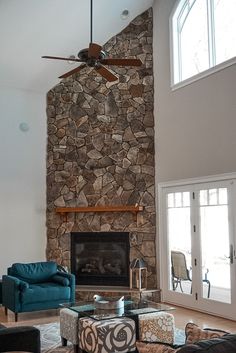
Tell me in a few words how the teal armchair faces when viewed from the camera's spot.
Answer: facing the viewer and to the right of the viewer

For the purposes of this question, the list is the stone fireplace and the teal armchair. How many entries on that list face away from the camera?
0

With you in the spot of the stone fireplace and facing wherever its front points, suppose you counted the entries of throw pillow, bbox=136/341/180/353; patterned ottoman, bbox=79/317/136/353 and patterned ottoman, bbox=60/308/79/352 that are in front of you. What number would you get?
3

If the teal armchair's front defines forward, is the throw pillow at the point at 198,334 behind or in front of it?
in front

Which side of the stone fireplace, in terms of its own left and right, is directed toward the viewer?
front

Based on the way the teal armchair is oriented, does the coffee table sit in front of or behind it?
in front

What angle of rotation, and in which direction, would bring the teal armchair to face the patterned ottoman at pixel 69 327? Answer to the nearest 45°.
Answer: approximately 45° to its right

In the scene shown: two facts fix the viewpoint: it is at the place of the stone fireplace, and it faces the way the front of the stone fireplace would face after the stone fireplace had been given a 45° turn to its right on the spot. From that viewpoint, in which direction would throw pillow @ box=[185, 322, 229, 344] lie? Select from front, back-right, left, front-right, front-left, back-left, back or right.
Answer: front-left

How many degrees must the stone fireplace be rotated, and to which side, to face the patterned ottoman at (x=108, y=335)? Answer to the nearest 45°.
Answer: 0° — it already faces it

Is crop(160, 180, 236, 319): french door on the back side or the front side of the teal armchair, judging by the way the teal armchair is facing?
on the front side

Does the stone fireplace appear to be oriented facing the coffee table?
yes
